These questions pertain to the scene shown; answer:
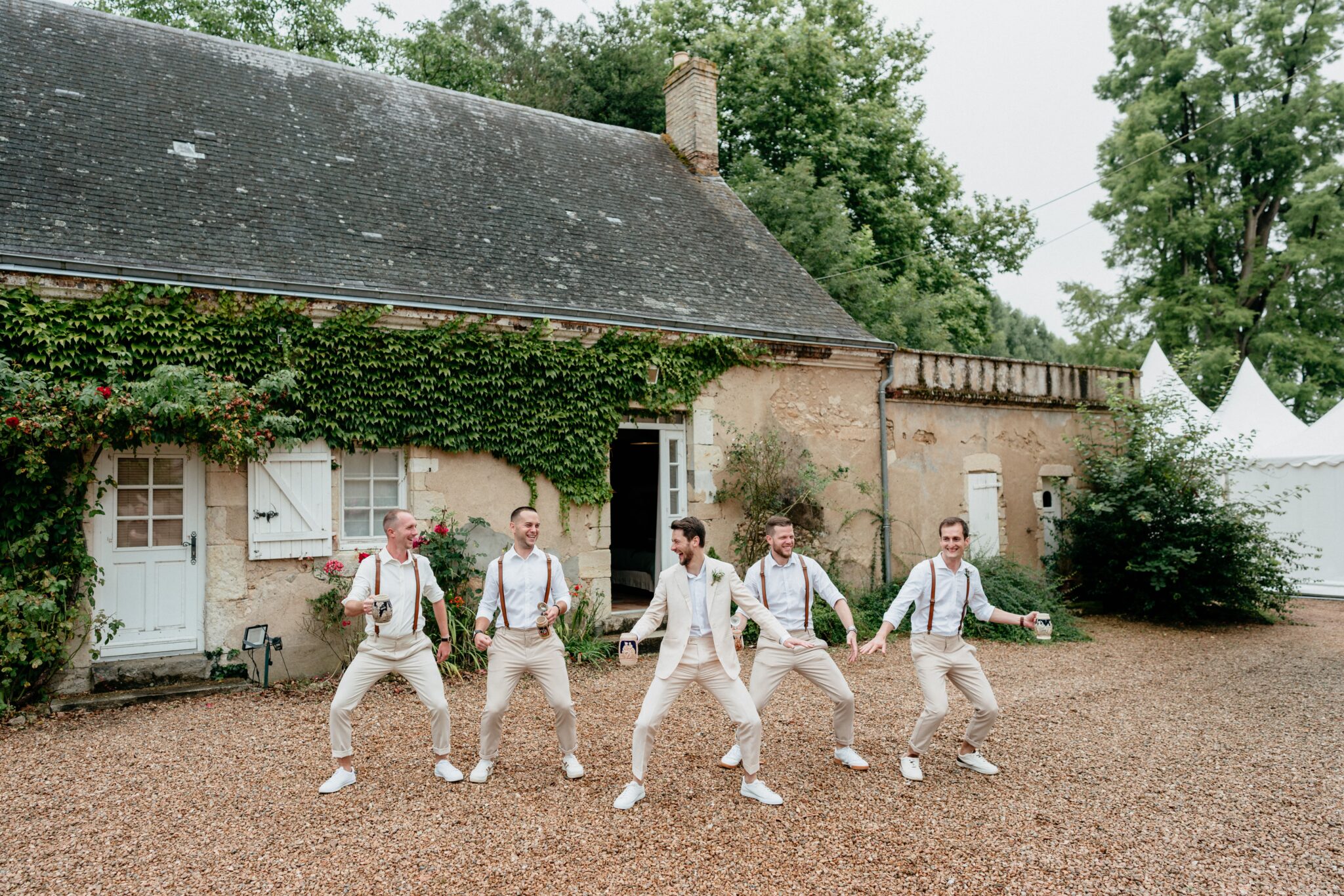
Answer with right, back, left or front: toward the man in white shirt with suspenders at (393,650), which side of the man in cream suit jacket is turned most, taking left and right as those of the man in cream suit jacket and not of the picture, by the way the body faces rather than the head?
right

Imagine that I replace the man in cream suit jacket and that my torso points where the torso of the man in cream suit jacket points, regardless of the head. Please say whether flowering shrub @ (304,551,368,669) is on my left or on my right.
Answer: on my right

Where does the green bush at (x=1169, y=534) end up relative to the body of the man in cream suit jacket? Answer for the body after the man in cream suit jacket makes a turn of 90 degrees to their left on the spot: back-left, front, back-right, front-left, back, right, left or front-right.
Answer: front-left

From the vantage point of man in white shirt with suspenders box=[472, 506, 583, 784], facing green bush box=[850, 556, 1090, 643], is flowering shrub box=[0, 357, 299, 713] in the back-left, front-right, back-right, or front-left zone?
back-left

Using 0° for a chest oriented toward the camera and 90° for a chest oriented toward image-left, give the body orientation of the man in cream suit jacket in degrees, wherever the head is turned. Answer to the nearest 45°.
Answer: approximately 0°

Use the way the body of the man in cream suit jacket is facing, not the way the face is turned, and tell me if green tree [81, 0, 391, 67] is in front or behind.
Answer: behind

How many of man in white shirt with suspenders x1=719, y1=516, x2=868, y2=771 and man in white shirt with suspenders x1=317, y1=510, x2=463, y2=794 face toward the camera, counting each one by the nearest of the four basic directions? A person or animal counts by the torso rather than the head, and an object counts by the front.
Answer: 2

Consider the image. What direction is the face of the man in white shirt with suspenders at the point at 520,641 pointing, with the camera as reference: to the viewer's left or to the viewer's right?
to the viewer's right
